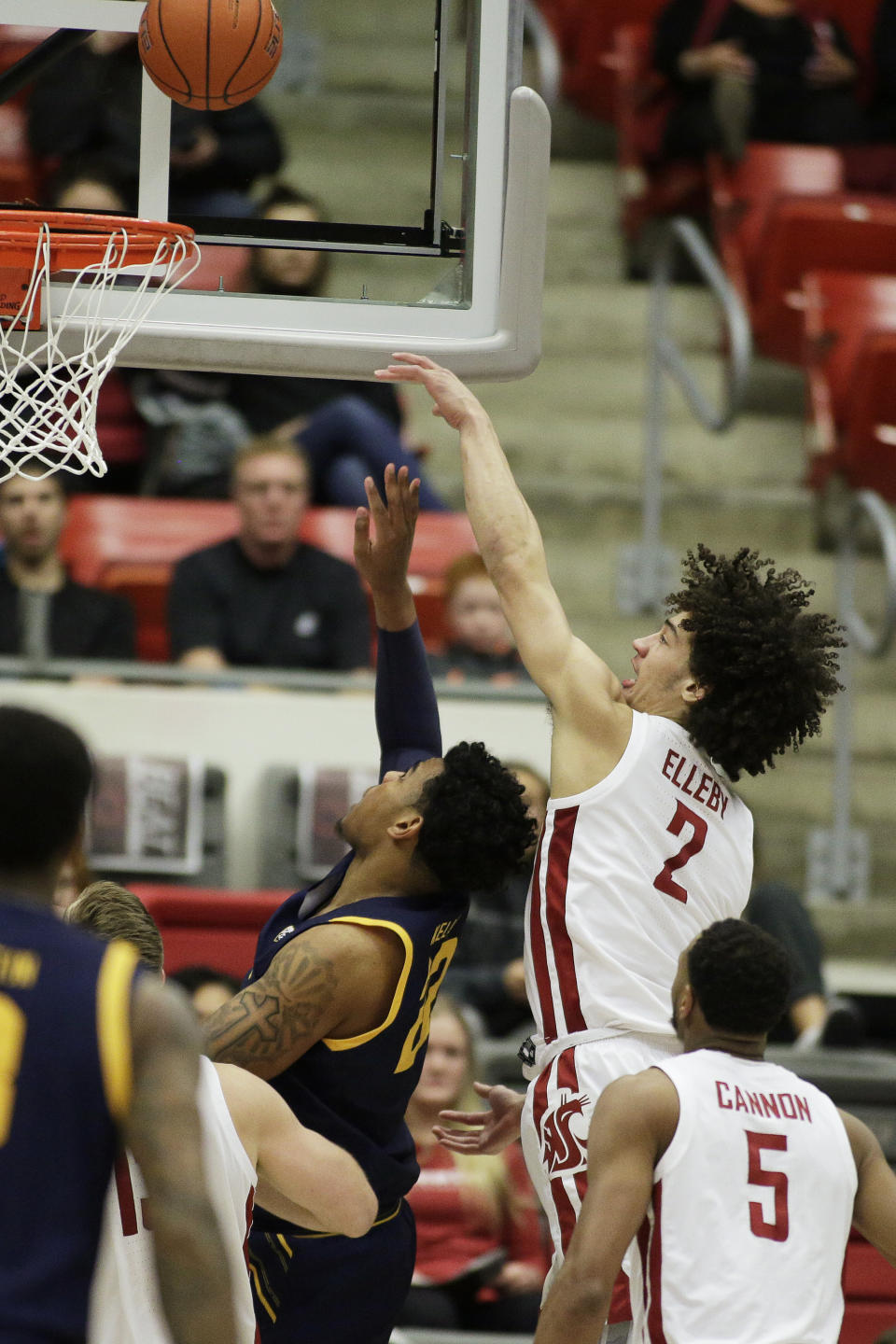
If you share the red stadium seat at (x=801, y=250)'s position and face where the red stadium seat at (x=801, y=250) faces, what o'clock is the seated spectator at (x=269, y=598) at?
The seated spectator is roughly at 1 o'clock from the red stadium seat.

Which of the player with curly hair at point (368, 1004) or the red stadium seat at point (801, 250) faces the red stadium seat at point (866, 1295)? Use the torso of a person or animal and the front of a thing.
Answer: the red stadium seat at point (801, 250)

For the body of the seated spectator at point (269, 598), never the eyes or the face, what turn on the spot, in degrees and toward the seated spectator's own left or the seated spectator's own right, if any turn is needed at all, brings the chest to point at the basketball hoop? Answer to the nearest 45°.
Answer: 0° — they already face it

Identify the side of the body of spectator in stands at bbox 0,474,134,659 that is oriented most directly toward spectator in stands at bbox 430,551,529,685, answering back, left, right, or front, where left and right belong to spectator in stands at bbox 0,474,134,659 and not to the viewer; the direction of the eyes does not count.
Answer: left

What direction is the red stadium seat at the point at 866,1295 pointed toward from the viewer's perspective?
toward the camera

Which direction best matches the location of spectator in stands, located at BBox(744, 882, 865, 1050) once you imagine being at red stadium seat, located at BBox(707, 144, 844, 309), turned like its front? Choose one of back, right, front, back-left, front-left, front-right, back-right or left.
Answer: front

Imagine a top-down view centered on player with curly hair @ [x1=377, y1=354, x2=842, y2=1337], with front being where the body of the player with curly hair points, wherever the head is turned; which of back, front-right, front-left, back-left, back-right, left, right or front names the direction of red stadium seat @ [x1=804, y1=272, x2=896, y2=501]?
front-right

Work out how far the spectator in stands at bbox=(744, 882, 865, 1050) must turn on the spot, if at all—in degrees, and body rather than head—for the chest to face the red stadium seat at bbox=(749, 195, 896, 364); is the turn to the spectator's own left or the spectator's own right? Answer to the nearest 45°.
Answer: approximately 135° to the spectator's own right

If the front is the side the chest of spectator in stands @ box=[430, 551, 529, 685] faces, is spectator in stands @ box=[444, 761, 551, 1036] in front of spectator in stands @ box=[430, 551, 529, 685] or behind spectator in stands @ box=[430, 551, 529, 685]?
in front

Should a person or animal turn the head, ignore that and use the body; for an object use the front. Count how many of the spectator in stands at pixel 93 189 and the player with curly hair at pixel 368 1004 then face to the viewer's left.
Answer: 1

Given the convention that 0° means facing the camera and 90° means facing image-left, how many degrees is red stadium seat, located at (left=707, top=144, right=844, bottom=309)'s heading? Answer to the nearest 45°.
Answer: approximately 0°

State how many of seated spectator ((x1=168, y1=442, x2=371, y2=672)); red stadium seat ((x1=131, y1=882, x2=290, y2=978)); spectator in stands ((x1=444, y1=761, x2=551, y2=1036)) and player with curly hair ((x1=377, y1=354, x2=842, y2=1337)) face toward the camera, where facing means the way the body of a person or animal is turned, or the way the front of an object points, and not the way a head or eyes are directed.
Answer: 3

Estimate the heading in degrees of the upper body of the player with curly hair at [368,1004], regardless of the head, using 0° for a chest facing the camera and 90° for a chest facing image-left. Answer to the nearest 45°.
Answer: approximately 90°

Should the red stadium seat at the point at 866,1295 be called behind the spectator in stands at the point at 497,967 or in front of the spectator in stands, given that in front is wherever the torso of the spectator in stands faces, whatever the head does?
in front

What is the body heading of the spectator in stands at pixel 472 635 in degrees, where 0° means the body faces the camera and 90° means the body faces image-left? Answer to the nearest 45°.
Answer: approximately 0°
